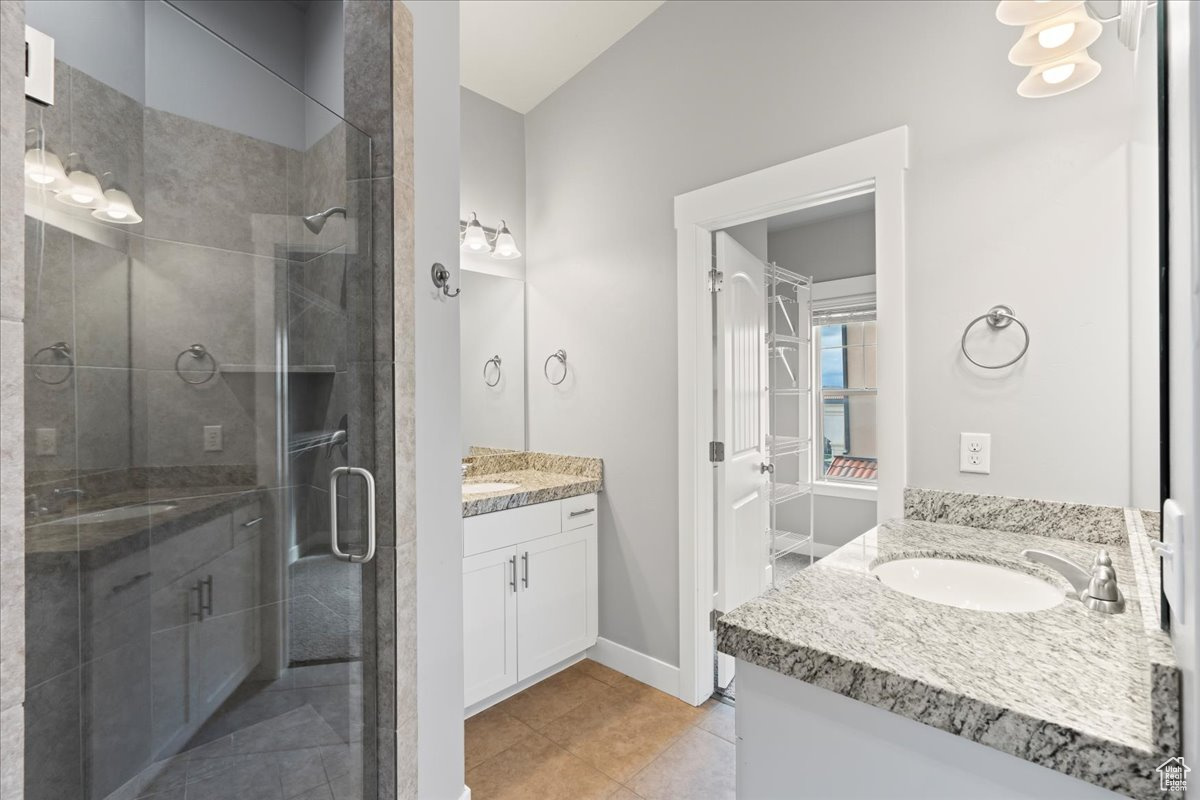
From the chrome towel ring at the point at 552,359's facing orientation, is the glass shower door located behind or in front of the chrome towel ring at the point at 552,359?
in front

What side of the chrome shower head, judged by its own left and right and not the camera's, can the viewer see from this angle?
left

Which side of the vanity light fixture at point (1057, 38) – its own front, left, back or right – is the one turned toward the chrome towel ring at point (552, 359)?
front

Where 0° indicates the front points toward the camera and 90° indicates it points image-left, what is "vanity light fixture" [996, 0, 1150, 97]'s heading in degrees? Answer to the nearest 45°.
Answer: approximately 90°

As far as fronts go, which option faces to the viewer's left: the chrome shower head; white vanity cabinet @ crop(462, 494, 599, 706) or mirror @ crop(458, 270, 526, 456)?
the chrome shower head

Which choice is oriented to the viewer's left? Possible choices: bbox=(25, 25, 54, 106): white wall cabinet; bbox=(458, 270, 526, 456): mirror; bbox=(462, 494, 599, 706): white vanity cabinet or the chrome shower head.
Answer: the chrome shower head

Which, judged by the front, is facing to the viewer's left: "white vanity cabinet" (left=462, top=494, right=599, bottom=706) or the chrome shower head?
the chrome shower head

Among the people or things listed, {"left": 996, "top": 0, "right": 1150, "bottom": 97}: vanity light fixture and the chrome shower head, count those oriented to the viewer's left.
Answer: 2

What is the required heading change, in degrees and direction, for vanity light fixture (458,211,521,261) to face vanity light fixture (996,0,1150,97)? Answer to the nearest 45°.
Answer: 0° — it already faces it
